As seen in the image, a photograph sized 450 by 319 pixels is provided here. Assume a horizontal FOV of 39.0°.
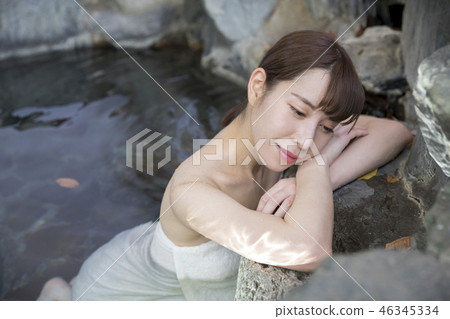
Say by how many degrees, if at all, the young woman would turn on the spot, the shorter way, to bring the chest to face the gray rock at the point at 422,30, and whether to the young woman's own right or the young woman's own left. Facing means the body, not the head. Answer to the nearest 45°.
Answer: approximately 90° to the young woman's own left

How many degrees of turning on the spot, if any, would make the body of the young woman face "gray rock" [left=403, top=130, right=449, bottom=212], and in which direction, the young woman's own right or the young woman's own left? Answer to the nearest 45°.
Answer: approximately 45° to the young woman's own left

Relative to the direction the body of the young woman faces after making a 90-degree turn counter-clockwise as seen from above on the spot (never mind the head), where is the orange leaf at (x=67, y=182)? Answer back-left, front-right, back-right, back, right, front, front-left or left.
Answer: left

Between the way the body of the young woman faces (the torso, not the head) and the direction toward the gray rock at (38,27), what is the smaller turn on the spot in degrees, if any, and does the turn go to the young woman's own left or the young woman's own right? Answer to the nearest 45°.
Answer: approximately 180°

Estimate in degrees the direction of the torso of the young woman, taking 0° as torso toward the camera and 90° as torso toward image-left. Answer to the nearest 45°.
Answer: approximately 315°

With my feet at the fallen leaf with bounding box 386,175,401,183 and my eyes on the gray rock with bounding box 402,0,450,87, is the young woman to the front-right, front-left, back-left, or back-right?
back-left

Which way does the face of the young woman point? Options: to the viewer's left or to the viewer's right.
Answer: to the viewer's right

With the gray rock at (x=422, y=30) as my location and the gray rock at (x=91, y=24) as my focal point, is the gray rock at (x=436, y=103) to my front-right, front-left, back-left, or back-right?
back-left

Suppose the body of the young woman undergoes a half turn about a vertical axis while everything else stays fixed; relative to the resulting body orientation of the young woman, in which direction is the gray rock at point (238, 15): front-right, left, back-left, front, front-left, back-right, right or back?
front-right
